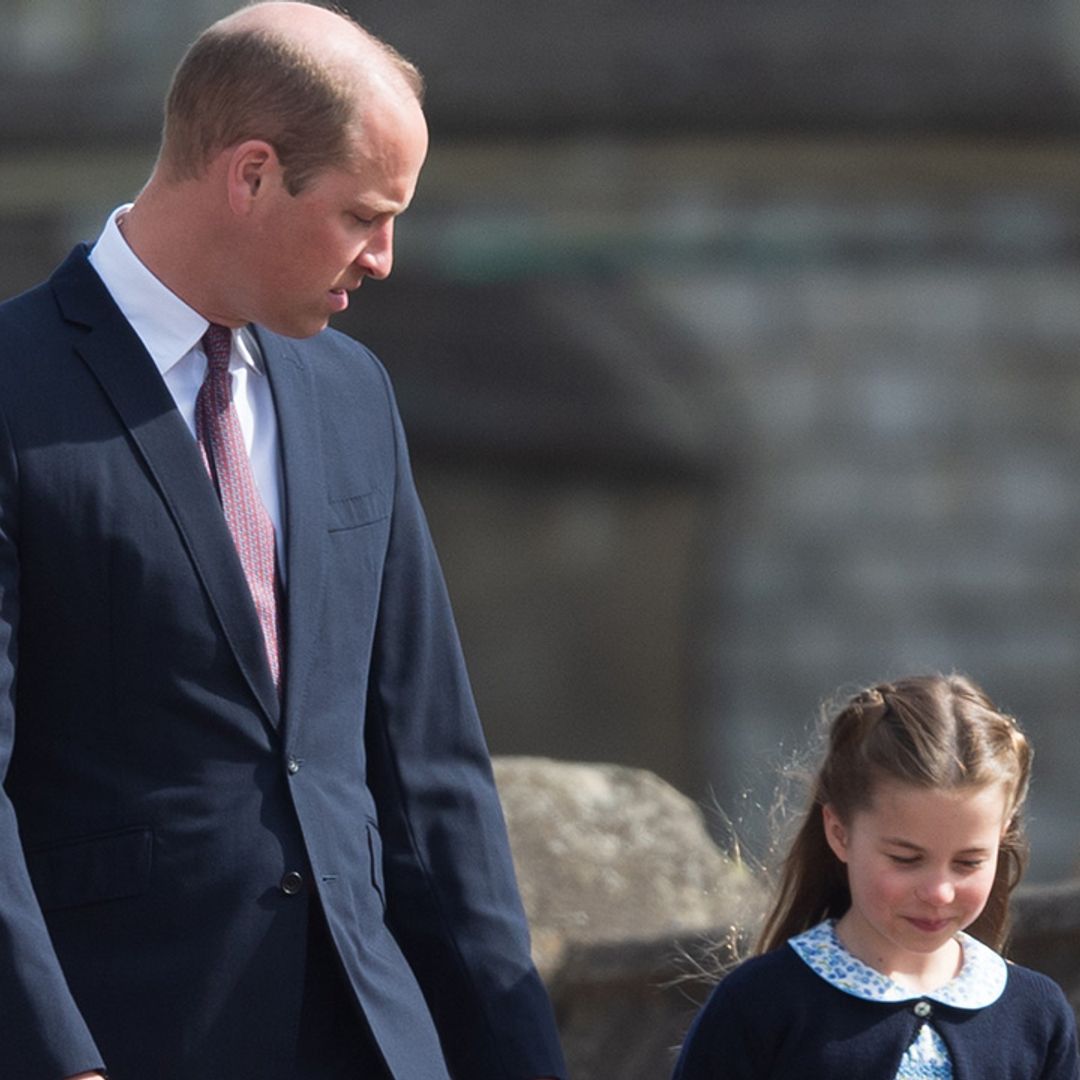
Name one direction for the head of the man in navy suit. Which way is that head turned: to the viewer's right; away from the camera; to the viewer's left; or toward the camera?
to the viewer's right

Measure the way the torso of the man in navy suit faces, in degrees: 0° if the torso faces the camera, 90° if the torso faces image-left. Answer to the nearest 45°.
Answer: approximately 315°

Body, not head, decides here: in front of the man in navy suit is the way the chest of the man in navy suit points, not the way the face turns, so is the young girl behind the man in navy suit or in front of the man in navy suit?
in front
